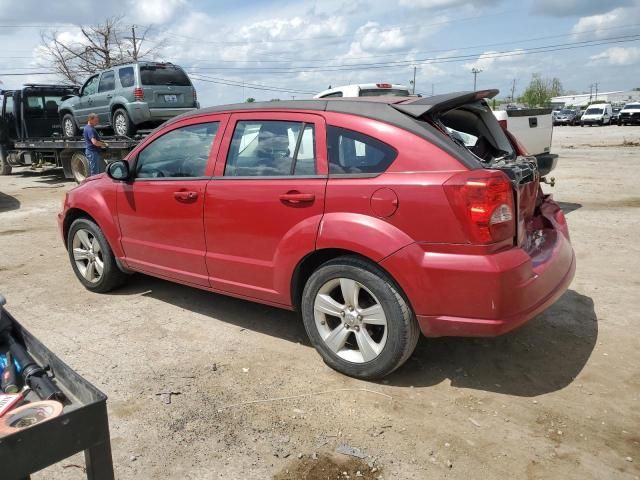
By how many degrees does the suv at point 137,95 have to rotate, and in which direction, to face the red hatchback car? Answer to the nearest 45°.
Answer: approximately 135° to its left

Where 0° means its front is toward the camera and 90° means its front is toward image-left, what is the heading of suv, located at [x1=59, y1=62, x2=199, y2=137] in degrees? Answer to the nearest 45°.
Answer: approximately 135°

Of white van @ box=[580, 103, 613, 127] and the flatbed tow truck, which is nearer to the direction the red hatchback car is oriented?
the flatbed tow truck

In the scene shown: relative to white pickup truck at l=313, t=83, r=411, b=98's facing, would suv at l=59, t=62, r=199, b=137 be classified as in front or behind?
in front

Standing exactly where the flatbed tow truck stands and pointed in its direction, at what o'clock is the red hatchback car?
The red hatchback car is roughly at 7 o'clock from the flatbed tow truck.

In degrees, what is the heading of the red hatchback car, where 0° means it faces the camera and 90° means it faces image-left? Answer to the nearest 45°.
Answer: approximately 135°

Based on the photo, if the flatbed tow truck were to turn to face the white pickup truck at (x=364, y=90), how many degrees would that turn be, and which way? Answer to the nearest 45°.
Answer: approximately 180°

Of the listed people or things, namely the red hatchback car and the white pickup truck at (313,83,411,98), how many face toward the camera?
0

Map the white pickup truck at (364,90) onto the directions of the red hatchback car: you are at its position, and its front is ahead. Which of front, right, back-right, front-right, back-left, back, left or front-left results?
front-right
